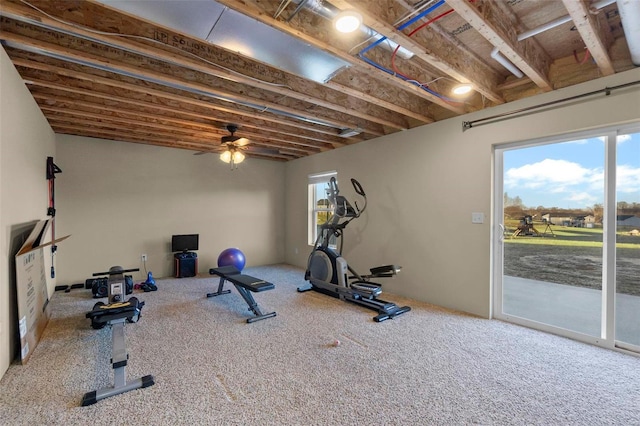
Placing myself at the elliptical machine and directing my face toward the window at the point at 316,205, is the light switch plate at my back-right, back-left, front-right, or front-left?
back-right

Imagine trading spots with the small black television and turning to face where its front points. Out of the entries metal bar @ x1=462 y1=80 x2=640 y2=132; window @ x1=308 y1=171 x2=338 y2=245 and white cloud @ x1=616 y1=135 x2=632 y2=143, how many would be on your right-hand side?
0

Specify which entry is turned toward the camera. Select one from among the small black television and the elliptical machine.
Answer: the small black television

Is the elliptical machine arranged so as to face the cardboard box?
no

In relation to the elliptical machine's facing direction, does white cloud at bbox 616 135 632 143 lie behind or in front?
behind

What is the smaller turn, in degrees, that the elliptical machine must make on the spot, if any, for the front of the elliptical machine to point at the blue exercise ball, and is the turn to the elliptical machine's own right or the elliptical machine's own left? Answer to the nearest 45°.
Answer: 0° — it already faces it

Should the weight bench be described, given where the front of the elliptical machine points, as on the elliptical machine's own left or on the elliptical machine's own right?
on the elliptical machine's own left

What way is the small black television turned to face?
toward the camera

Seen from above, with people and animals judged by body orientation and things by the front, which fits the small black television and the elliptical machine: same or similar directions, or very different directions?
very different directions

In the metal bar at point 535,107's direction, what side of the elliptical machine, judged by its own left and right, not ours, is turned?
back

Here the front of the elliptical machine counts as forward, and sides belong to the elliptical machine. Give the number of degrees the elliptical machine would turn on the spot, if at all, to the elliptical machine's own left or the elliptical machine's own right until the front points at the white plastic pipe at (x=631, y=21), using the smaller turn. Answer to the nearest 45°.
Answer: approximately 180°

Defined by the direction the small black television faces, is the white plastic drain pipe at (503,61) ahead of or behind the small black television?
ahead

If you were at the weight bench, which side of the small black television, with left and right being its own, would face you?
front

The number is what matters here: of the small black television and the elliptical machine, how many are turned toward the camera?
1

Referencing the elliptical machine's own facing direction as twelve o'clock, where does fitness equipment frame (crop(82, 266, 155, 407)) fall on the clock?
The fitness equipment frame is roughly at 9 o'clock from the elliptical machine.

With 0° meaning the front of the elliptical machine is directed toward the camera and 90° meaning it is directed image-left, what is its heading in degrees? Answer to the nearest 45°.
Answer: approximately 135°
